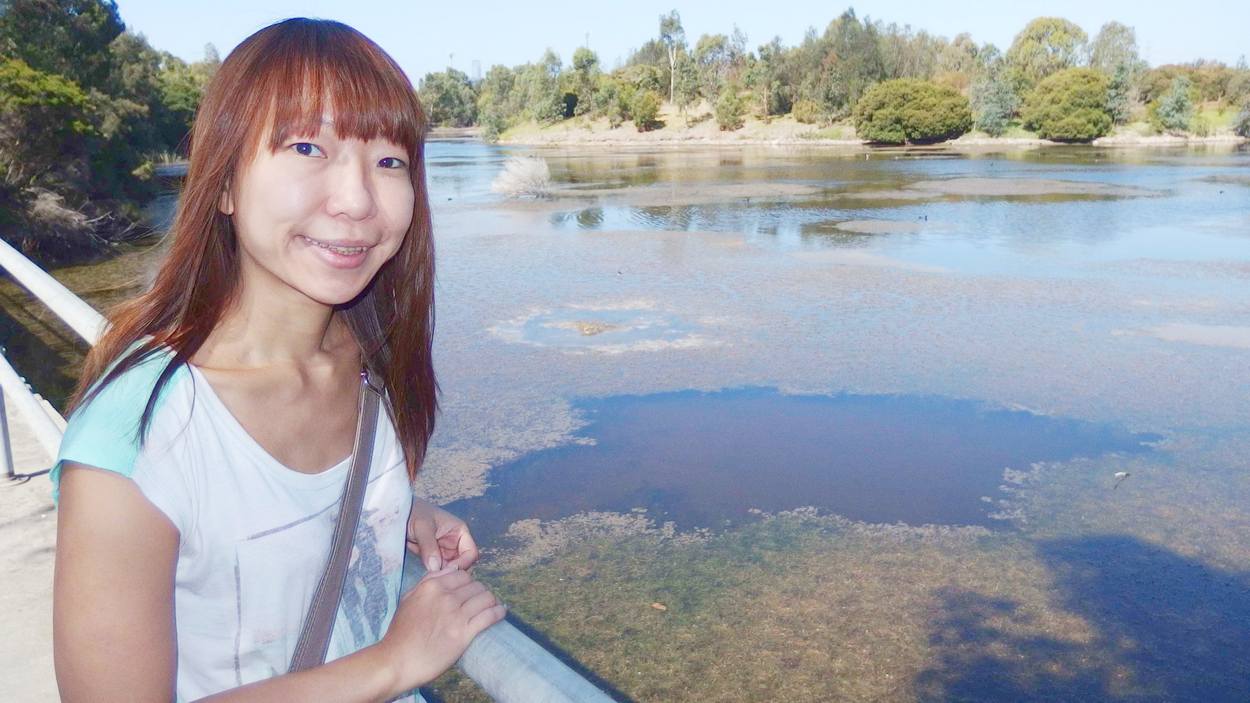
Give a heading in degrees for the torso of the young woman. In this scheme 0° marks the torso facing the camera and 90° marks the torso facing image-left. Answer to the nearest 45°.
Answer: approximately 315°

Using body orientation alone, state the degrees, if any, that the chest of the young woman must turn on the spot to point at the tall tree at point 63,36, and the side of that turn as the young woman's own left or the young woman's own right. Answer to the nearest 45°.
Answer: approximately 135° to the young woman's own left

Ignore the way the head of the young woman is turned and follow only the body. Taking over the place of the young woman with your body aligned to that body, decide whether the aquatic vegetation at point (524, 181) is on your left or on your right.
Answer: on your left

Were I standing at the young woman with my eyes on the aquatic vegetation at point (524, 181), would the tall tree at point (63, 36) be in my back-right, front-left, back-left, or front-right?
front-left
